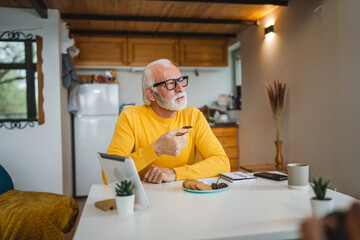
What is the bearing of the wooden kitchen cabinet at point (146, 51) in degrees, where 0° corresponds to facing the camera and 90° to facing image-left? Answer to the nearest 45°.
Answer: approximately 0°

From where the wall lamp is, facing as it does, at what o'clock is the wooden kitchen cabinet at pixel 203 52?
The wooden kitchen cabinet is roughly at 3 o'clock from the wall lamp.

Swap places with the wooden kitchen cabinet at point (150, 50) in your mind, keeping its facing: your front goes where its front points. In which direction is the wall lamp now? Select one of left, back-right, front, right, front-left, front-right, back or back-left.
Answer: front-left

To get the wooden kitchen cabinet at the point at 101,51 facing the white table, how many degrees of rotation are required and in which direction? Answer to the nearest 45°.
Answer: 0° — it already faces it

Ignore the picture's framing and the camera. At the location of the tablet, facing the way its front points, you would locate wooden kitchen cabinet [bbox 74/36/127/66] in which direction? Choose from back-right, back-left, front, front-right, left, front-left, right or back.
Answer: front-left

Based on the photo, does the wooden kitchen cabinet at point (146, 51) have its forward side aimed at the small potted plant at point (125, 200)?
yes
